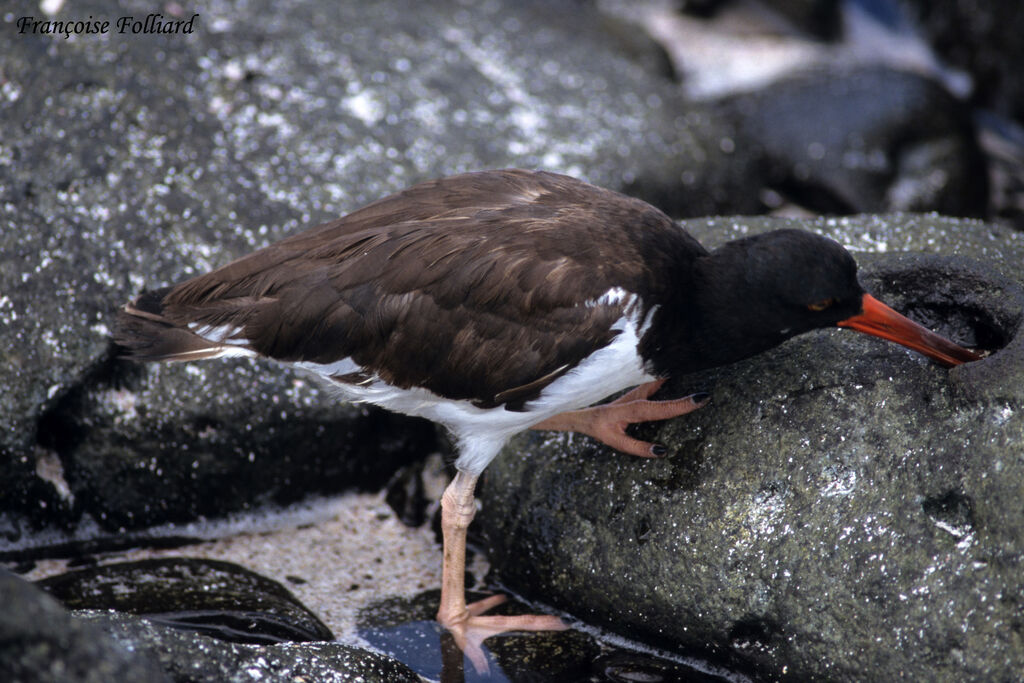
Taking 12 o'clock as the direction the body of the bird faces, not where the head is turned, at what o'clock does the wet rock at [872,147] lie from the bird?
The wet rock is roughly at 10 o'clock from the bird.

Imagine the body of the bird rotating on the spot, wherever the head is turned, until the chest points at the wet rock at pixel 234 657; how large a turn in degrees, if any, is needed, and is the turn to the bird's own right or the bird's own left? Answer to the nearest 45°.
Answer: approximately 135° to the bird's own right

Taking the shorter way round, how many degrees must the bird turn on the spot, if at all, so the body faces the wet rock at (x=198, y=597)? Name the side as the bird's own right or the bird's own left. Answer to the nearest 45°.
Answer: approximately 180°

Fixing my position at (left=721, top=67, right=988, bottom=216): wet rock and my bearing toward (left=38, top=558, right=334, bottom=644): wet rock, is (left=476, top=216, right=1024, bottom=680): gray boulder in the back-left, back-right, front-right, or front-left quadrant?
front-left

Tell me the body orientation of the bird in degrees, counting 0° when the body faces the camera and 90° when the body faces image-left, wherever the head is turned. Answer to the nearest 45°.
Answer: approximately 270°

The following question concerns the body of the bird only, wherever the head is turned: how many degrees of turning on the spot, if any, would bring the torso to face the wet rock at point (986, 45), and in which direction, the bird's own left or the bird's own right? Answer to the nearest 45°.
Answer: approximately 45° to the bird's own left
